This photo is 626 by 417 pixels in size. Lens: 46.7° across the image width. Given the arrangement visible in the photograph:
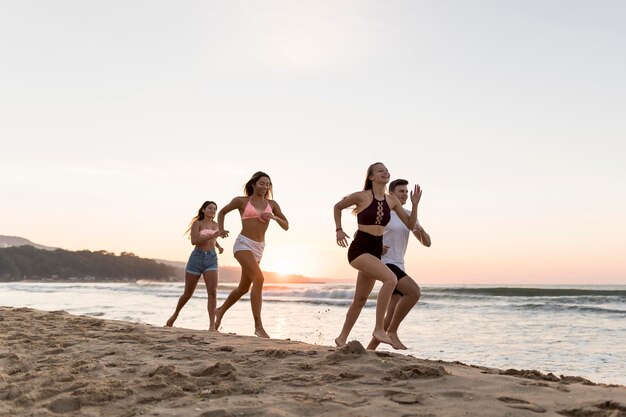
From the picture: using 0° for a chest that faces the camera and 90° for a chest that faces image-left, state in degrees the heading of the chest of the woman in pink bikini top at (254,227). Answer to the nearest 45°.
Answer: approximately 315°

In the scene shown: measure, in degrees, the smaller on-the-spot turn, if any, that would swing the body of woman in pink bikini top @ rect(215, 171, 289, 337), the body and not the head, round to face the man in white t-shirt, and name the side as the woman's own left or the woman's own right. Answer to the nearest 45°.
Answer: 0° — they already face them

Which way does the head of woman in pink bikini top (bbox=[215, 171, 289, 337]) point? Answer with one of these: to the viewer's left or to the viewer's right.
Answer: to the viewer's right

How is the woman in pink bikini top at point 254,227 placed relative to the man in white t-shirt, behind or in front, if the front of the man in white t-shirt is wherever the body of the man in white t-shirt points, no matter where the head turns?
behind

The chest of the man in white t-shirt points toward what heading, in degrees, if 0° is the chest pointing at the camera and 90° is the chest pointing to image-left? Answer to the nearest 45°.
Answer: approximately 315°

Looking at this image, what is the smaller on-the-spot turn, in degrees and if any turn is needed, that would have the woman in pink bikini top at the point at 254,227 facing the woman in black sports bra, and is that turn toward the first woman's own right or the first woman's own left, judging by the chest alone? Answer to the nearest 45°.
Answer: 0° — they already face them
